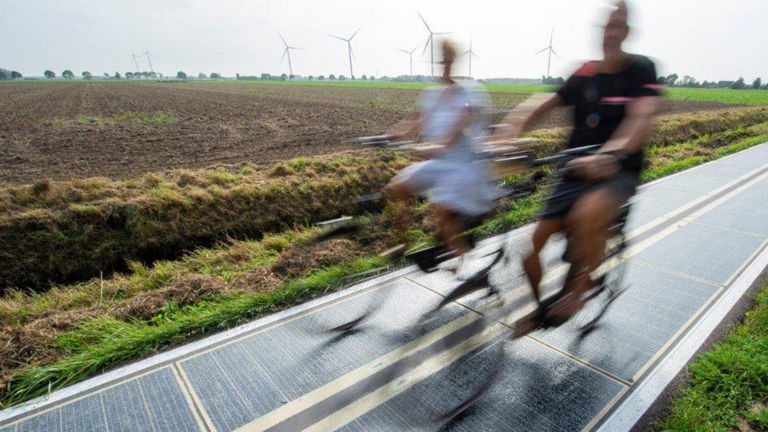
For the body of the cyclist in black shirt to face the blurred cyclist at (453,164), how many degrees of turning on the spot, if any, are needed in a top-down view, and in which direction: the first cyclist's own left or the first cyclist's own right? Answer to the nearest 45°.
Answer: approximately 45° to the first cyclist's own right

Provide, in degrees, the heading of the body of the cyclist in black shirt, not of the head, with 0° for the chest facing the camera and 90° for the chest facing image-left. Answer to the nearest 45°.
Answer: approximately 45°
